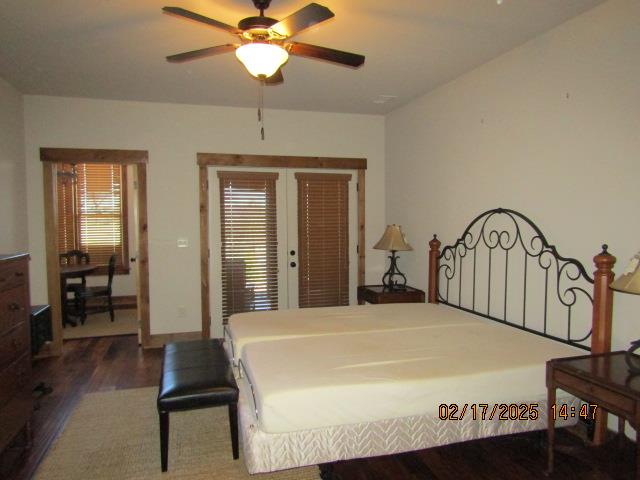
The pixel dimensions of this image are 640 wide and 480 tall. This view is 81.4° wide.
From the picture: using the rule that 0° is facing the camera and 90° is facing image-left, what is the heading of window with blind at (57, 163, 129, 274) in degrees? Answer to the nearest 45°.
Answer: approximately 0°

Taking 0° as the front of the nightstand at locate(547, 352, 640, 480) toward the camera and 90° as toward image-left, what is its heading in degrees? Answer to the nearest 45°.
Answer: approximately 45°

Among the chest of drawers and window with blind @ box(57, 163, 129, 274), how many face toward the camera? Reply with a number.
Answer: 1

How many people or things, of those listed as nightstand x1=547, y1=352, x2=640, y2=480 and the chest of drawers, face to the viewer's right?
1

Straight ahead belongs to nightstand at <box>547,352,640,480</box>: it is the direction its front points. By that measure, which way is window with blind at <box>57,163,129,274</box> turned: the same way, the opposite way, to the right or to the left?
to the left

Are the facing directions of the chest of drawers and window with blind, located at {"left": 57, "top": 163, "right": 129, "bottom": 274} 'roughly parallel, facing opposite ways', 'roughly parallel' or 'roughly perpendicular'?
roughly perpendicular

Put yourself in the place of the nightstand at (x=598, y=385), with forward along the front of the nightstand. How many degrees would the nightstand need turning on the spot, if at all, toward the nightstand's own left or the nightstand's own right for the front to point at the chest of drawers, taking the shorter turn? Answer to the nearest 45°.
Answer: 0° — it already faces it

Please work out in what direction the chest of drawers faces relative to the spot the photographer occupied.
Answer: facing to the right of the viewer
